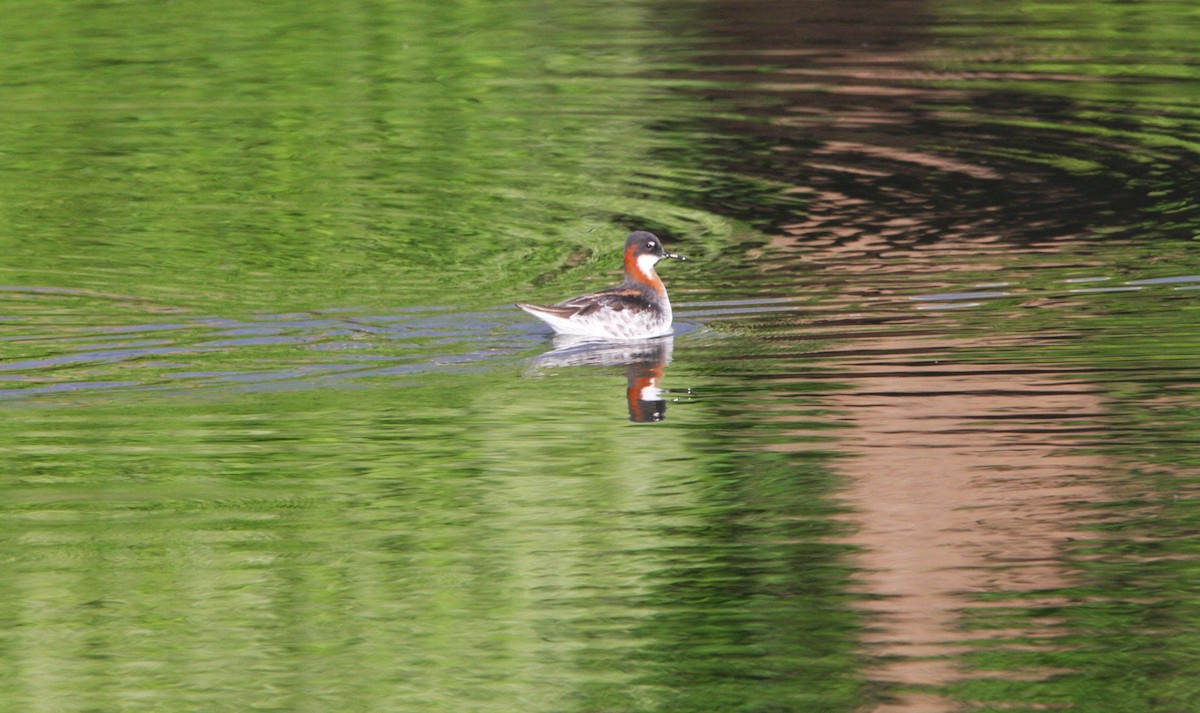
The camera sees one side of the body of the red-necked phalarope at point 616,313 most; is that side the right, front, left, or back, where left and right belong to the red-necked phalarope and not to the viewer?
right
